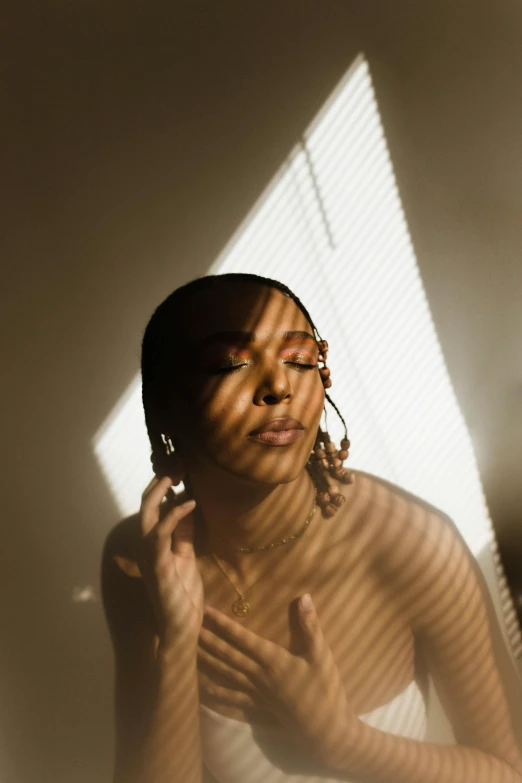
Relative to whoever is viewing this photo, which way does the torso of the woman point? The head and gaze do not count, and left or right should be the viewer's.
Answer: facing the viewer
